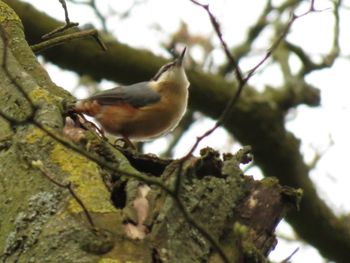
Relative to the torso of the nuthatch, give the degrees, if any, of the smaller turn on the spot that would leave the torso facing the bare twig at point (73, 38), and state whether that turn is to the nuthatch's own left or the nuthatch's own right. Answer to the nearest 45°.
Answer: approximately 135° to the nuthatch's own right

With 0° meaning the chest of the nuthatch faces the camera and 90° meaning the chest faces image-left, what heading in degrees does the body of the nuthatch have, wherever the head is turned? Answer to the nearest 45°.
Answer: approximately 270°
